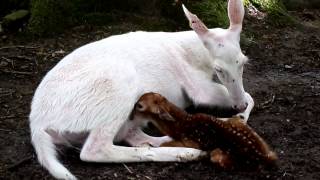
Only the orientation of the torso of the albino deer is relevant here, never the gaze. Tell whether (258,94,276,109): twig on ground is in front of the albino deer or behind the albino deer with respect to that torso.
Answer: in front

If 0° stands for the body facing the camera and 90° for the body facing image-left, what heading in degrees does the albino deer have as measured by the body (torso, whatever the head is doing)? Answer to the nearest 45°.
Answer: approximately 270°

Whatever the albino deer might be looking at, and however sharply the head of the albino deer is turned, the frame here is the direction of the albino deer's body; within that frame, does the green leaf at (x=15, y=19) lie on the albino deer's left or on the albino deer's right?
on the albino deer's left

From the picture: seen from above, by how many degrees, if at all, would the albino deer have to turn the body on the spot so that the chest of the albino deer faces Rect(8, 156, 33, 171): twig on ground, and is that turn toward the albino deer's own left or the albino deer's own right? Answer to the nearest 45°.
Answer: approximately 135° to the albino deer's own right
